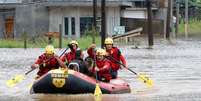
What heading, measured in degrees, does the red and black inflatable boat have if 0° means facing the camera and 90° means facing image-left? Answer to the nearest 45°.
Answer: approximately 45°
